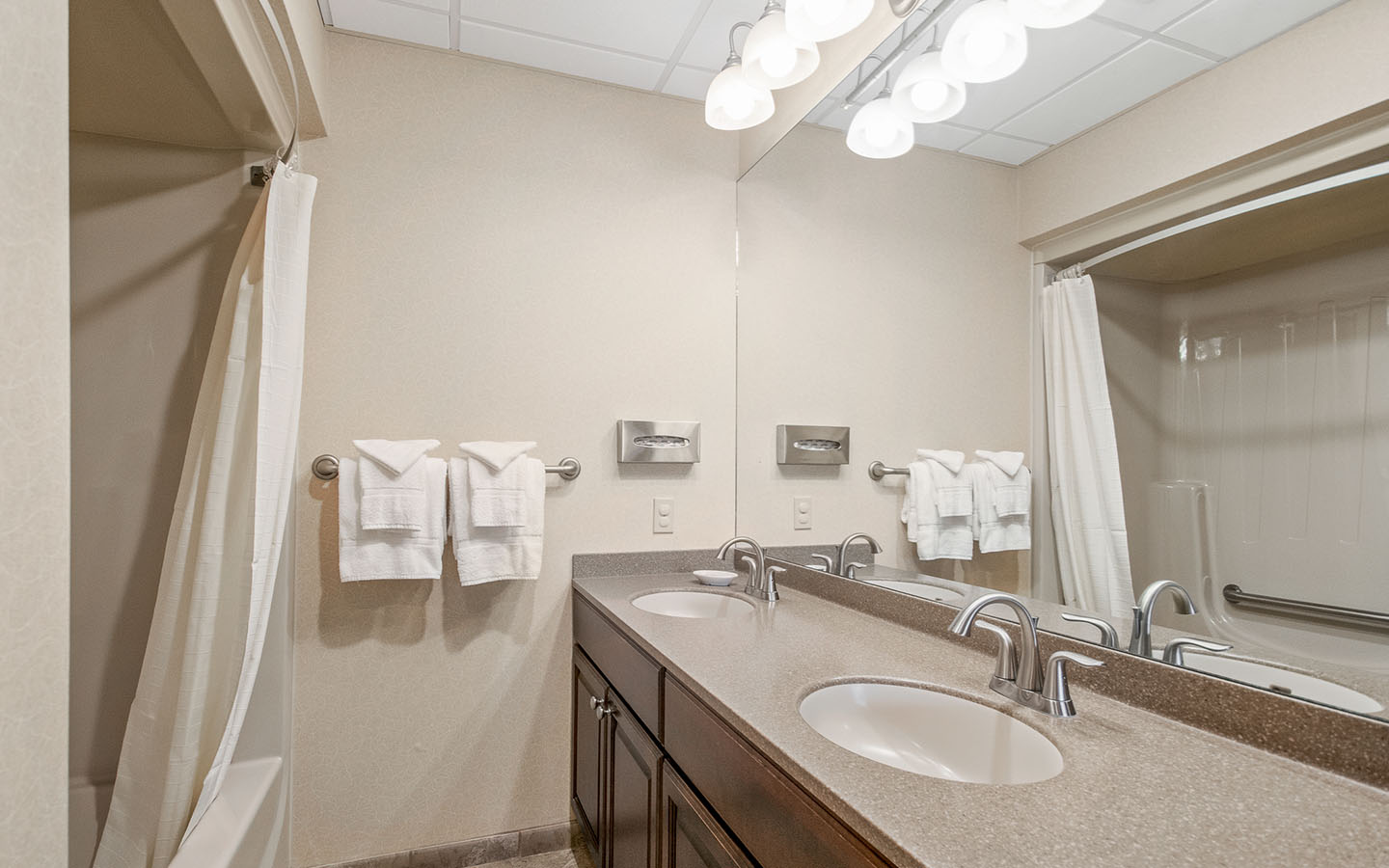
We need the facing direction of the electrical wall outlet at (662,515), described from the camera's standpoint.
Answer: facing the viewer

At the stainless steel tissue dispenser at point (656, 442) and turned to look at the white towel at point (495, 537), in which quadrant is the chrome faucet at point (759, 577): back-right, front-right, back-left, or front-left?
back-left

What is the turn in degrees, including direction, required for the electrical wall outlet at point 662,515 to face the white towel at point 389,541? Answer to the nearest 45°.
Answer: approximately 45° to its right

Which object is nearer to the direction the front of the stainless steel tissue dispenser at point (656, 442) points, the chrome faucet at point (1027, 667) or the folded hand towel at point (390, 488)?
the chrome faucet

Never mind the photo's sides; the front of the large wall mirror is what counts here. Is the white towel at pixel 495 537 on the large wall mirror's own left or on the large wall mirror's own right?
on the large wall mirror's own right

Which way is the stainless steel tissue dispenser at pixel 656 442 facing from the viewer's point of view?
toward the camera

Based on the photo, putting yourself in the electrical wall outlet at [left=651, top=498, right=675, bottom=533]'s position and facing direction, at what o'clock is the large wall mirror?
The large wall mirror is roughly at 11 o'clock from the electrical wall outlet.

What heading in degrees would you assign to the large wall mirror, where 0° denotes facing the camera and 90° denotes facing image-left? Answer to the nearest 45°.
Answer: approximately 45°

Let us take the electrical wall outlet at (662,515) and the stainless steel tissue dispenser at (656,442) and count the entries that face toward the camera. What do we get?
2

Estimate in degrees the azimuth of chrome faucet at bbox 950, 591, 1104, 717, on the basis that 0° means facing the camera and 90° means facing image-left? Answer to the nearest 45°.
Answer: approximately 45°

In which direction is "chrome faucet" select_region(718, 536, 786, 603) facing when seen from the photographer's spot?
facing the viewer and to the left of the viewer

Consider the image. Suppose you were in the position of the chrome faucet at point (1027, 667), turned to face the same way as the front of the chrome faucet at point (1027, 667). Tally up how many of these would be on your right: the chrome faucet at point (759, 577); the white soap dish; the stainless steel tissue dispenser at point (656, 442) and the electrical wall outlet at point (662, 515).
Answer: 4

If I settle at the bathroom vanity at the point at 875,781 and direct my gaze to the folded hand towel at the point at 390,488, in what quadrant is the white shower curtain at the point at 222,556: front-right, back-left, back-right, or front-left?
front-left

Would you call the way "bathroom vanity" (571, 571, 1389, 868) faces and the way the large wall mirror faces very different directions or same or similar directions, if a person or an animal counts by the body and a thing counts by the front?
same or similar directions
